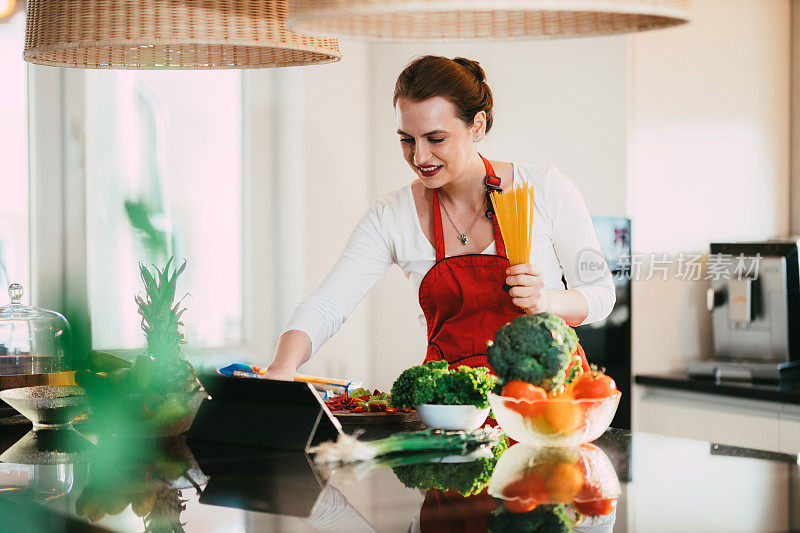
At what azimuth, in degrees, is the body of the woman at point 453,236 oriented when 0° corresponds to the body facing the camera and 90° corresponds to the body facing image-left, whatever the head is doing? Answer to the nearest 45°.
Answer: approximately 45°

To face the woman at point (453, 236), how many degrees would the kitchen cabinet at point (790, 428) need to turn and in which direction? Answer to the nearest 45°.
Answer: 0° — it already faces them

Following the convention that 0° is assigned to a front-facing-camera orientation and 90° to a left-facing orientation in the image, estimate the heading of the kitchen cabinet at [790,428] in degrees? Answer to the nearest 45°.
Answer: approximately 45°

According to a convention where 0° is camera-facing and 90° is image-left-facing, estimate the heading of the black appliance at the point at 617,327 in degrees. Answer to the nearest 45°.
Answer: approximately 0°

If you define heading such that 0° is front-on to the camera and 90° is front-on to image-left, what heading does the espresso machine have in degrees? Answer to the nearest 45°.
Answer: approximately 45°

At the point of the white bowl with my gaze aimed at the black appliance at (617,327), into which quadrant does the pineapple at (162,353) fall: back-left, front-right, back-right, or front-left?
back-left
